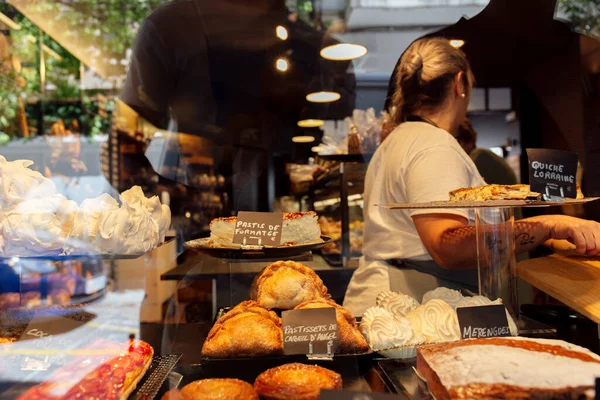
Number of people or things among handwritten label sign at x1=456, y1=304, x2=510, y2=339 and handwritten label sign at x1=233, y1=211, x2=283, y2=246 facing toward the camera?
2

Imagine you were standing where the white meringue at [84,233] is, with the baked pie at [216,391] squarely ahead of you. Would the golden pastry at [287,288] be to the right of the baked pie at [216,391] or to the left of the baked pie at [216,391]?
left

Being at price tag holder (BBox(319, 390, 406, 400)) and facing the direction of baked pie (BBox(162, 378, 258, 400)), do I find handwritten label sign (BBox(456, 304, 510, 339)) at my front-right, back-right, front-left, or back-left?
back-right

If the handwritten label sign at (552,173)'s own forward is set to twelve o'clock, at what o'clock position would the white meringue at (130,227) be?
The white meringue is roughly at 2 o'clock from the handwritten label sign.

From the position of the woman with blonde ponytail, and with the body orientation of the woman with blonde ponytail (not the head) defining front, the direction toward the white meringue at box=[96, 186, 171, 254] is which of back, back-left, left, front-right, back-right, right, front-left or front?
back

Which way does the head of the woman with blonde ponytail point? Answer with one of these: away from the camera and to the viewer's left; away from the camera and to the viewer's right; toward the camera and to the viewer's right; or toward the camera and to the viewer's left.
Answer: away from the camera and to the viewer's right

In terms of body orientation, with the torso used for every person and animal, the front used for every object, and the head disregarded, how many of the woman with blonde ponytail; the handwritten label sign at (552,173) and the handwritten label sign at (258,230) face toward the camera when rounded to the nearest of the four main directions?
2
